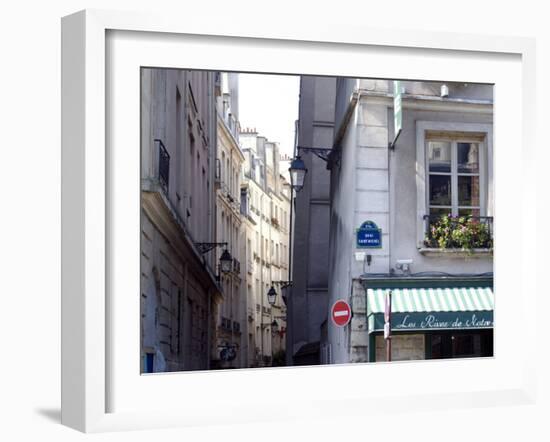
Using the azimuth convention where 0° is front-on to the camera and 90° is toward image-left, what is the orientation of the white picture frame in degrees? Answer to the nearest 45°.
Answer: approximately 315°
